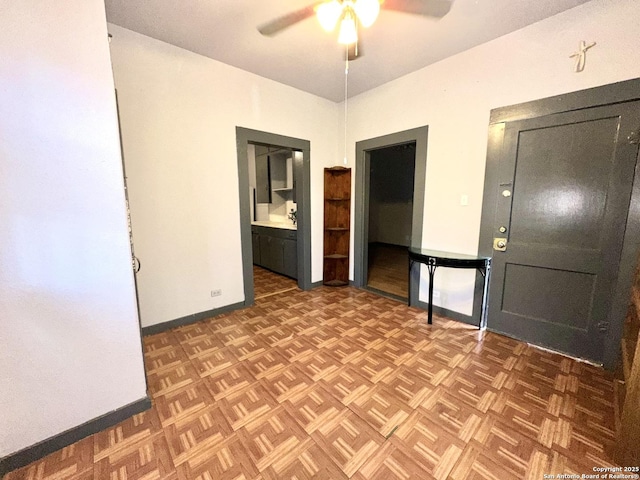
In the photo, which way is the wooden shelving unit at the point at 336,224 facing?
toward the camera

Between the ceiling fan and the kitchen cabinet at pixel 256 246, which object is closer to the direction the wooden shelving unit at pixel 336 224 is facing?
the ceiling fan

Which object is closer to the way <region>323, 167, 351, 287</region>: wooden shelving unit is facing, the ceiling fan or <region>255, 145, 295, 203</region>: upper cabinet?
the ceiling fan

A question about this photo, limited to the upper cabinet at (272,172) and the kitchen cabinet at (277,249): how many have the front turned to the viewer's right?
0

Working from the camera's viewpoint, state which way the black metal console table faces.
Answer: facing the viewer and to the left of the viewer

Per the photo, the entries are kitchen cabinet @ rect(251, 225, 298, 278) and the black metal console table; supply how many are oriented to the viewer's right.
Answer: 0

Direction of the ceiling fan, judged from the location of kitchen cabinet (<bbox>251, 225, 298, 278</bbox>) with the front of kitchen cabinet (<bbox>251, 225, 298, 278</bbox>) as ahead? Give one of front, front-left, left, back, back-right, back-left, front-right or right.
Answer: front-left

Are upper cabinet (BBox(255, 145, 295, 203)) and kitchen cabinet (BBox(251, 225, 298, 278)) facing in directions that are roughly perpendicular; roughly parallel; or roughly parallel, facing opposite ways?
roughly parallel

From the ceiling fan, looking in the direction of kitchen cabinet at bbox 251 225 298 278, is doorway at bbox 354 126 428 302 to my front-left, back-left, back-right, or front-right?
front-right

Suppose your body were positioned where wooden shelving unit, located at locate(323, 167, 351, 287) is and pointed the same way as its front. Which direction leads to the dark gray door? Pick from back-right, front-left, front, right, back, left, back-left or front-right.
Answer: front-left

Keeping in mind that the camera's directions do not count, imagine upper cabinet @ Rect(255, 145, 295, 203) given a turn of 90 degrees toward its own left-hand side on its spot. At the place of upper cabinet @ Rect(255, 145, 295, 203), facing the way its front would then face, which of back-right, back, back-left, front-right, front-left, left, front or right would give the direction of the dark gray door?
front

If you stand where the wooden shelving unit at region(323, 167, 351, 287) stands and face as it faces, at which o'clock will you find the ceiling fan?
The ceiling fan is roughly at 12 o'clock from the wooden shelving unit.
